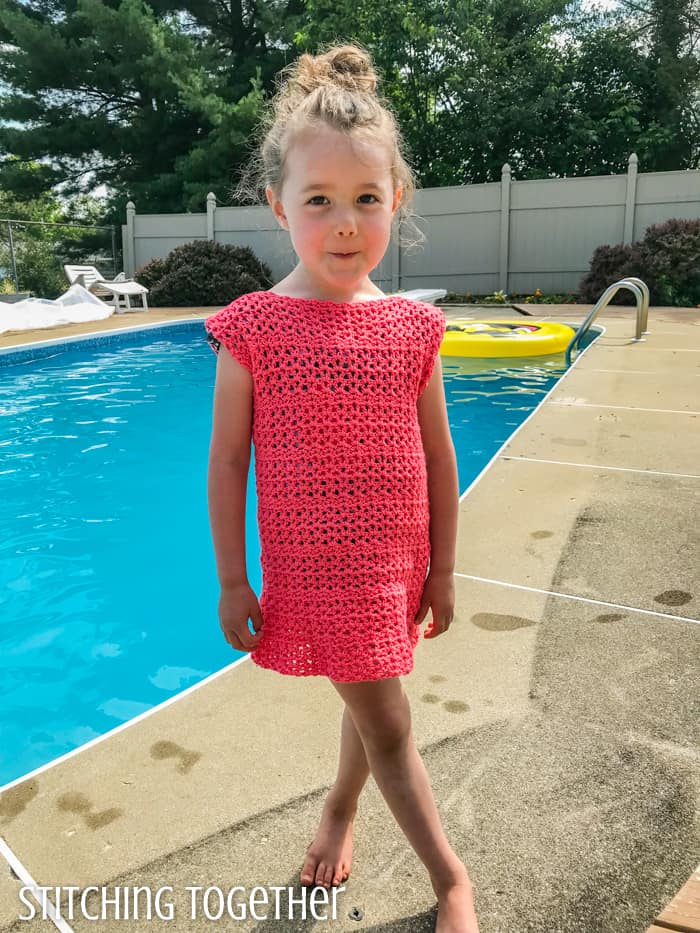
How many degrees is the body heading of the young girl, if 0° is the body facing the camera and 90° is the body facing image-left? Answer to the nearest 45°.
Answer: approximately 0°

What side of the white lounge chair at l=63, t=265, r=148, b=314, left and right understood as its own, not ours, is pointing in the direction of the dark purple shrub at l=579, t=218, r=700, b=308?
front

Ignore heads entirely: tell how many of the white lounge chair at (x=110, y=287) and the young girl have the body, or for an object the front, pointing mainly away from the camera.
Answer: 0

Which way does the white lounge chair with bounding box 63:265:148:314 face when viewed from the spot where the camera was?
facing the viewer and to the right of the viewer

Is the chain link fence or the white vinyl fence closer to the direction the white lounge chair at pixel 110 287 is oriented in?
the white vinyl fence
